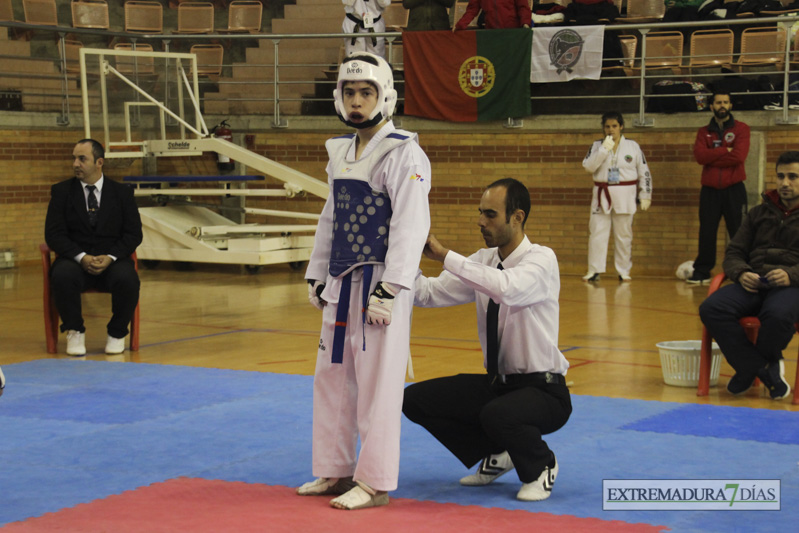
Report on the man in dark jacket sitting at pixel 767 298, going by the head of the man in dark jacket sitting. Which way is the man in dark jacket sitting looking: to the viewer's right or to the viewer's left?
to the viewer's left

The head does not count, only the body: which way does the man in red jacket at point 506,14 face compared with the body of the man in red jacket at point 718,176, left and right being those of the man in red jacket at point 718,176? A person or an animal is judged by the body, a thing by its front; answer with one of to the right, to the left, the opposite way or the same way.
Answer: the same way

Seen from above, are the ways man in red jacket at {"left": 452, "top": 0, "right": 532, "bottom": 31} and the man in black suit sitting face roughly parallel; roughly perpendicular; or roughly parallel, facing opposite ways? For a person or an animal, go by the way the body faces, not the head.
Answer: roughly parallel

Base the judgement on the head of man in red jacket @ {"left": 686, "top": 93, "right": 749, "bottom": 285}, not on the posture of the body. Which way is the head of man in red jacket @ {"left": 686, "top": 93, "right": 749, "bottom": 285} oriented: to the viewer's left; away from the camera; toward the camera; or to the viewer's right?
toward the camera

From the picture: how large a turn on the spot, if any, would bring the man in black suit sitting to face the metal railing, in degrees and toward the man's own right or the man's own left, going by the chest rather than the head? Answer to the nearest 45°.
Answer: approximately 135° to the man's own left

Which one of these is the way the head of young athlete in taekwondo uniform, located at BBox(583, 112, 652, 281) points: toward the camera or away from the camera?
toward the camera

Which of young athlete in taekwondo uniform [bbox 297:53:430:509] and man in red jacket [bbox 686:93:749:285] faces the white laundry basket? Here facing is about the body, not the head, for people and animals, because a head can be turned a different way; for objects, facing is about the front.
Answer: the man in red jacket

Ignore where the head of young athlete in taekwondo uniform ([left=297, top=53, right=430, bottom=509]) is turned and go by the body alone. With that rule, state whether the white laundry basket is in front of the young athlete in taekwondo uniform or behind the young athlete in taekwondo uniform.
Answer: behind

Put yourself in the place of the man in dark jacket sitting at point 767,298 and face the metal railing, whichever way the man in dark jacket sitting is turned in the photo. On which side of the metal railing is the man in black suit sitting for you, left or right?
left

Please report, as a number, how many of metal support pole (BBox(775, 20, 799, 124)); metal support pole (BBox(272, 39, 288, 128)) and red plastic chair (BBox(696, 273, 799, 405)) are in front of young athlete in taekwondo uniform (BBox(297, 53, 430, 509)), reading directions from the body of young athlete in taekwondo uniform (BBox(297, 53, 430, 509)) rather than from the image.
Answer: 0

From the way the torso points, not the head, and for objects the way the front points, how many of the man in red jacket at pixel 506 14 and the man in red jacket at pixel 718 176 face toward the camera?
2

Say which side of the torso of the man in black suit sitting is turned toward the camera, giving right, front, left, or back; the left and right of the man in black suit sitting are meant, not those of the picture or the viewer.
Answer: front

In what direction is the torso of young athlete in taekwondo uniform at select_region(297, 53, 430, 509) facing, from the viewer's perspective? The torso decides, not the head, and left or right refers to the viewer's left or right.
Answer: facing the viewer and to the left of the viewer

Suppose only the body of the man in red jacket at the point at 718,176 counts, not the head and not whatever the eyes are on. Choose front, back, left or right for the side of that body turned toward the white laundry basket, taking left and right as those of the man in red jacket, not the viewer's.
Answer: front

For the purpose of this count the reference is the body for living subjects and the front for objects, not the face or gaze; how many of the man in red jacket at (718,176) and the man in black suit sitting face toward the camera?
2

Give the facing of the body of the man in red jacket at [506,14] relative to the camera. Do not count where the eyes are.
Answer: toward the camera
